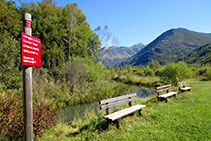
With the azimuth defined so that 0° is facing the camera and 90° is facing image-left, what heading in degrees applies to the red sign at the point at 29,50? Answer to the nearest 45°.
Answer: approximately 315°

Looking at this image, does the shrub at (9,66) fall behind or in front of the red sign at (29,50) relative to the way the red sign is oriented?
behind
